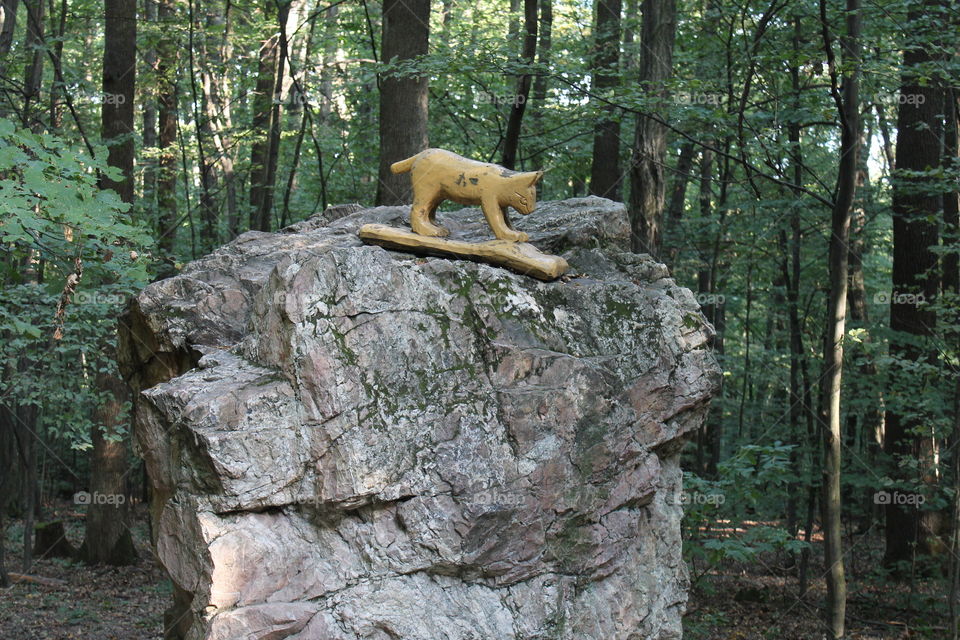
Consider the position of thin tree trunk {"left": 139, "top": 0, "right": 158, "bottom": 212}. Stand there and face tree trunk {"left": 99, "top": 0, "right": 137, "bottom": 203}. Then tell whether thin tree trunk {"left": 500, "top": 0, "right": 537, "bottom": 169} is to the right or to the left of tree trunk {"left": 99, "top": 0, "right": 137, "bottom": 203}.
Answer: left

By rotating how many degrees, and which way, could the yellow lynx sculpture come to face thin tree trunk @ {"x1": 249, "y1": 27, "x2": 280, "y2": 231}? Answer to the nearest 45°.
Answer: approximately 90° to its left

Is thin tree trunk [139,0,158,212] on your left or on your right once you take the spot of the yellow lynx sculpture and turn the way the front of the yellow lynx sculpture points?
on your left

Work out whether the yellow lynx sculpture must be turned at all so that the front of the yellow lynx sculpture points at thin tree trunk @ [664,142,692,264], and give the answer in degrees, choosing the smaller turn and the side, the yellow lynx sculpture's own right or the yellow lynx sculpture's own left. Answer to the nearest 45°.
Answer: approximately 90° to the yellow lynx sculpture's own left

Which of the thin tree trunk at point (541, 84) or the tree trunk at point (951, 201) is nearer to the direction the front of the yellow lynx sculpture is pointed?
the tree trunk

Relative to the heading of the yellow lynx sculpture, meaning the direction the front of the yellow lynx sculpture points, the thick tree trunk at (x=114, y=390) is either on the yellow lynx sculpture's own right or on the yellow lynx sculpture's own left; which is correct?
on the yellow lynx sculpture's own left

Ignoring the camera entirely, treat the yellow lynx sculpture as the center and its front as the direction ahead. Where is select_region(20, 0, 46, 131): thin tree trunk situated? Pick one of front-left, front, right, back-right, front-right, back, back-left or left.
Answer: back-left

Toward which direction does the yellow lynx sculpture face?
to the viewer's right
